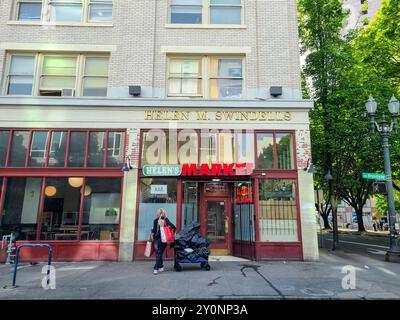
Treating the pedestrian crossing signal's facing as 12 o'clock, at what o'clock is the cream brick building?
The cream brick building is roughly at 2 o'clock from the pedestrian crossing signal.

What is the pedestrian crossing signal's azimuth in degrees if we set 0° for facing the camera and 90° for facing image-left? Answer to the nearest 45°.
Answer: approximately 0°

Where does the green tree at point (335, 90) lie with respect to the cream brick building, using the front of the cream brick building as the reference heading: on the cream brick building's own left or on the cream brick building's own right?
on the cream brick building's own left

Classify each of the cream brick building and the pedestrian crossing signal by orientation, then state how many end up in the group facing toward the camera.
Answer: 2

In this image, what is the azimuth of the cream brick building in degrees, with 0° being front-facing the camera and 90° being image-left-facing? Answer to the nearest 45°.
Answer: approximately 0°

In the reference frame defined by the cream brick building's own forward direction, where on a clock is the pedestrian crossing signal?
The pedestrian crossing signal is roughly at 9 o'clock from the cream brick building.
